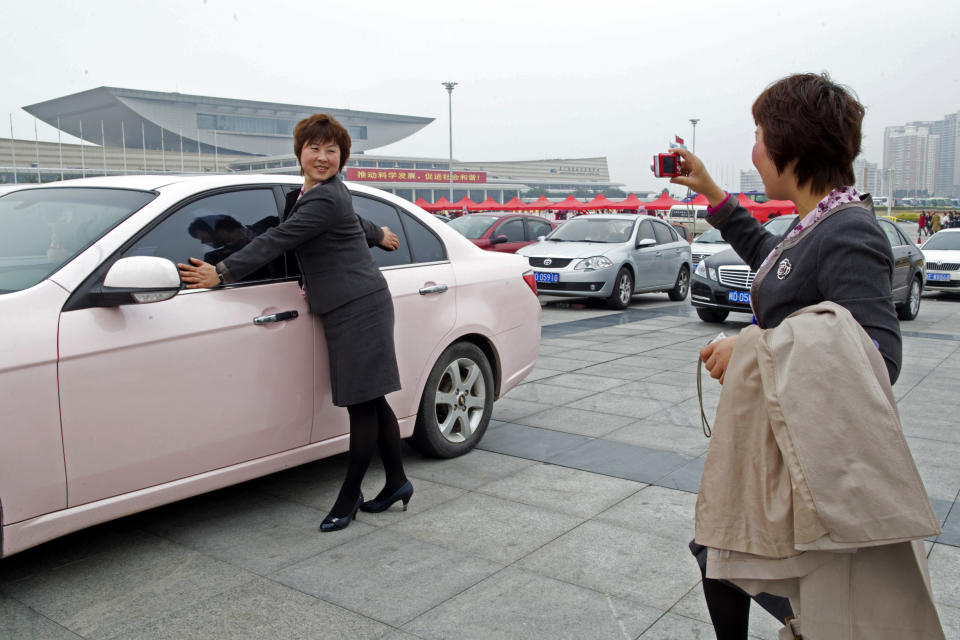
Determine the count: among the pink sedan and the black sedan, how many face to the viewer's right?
0

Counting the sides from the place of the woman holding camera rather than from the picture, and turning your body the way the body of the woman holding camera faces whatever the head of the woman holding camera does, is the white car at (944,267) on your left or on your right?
on your right

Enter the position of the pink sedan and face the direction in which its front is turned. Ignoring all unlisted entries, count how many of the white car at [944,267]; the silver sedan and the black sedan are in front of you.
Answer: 0

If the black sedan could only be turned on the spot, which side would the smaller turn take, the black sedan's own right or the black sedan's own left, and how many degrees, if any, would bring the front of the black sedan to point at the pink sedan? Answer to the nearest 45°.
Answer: approximately 45° to the black sedan's own left

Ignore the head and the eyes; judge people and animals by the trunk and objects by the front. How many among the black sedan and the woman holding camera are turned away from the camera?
0

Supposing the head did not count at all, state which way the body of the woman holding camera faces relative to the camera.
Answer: to the viewer's left

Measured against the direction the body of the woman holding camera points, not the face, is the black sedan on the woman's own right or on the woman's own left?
on the woman's own right

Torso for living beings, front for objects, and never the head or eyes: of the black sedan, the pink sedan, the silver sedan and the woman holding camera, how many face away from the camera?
0

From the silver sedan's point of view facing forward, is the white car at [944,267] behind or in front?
behind

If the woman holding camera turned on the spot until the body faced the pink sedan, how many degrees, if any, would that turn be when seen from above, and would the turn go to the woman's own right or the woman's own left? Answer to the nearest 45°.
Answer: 0° — they already face it

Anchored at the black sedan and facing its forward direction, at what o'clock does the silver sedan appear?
The silver sedan is roughly at 3 o'clock from the black sedan.

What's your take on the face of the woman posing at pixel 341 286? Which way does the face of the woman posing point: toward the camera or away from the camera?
toward the camera

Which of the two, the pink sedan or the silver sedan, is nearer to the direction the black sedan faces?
the pink sedan

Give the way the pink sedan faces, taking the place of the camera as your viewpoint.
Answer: facing the viewer and to the left of the viewer

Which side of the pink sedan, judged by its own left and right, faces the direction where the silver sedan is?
back

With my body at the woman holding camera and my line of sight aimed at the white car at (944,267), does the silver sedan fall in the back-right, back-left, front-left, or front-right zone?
front-left

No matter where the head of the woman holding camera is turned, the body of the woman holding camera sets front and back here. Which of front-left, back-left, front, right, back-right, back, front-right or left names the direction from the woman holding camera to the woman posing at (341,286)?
front-right

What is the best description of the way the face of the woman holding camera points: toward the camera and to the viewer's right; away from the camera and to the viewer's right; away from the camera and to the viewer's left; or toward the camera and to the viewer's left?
away from the camera and to the viewer's left

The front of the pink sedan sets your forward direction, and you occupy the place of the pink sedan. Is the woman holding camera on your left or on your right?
on your left

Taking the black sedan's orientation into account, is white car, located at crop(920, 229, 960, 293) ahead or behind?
behind
